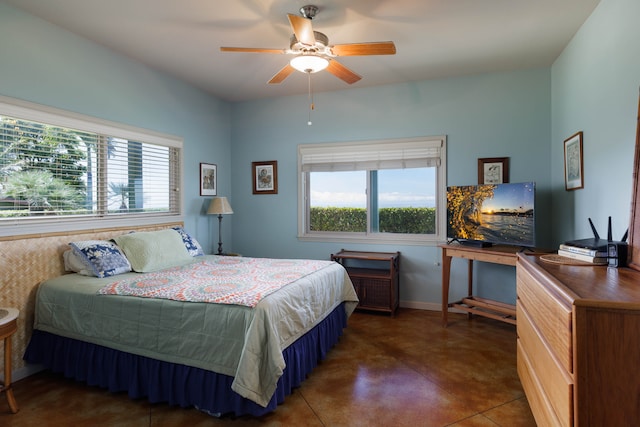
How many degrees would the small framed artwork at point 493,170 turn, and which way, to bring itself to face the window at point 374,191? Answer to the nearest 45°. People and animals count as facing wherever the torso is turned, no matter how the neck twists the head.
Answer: approximately 90° to its right

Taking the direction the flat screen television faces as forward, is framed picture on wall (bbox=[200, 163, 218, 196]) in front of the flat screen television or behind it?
in front

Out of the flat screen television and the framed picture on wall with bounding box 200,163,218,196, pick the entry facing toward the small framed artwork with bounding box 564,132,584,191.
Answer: the framed picture on wall

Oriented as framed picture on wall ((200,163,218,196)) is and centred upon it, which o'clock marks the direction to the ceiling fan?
The ceiling fan is roughly at 1 o'clock from the framed picture on wall.

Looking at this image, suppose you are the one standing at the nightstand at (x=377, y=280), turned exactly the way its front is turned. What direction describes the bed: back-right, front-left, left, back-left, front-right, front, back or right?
front-right

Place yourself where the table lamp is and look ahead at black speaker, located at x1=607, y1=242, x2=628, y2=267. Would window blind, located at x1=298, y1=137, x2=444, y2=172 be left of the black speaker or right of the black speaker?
left

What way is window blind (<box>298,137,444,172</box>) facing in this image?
toward the camera

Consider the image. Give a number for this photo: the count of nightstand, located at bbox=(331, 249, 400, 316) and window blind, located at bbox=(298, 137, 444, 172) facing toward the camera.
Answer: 2

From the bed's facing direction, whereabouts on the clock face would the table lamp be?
The table lamp is roughly at 8 o'clock from the bed.

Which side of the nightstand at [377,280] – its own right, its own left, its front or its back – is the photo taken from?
front

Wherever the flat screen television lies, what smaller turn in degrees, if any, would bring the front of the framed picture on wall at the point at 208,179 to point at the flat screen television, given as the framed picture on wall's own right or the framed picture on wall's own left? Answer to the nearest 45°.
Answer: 0° — it already faces it

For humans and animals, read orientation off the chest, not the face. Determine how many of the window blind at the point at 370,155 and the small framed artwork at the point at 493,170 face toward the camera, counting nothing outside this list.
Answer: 2

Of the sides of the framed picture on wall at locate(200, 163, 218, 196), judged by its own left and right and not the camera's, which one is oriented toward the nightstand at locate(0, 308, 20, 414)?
right

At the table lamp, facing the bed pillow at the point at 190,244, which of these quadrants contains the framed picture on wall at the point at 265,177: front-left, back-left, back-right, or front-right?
back-left

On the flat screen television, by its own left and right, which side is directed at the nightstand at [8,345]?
front

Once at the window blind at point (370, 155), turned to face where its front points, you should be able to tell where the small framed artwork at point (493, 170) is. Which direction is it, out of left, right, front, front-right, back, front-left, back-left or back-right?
left

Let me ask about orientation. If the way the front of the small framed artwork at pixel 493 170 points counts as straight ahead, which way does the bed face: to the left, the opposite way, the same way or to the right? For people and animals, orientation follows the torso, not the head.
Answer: to the left

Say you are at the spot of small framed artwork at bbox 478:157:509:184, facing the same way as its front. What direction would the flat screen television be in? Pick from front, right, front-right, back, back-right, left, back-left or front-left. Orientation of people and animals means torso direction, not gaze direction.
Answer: front
